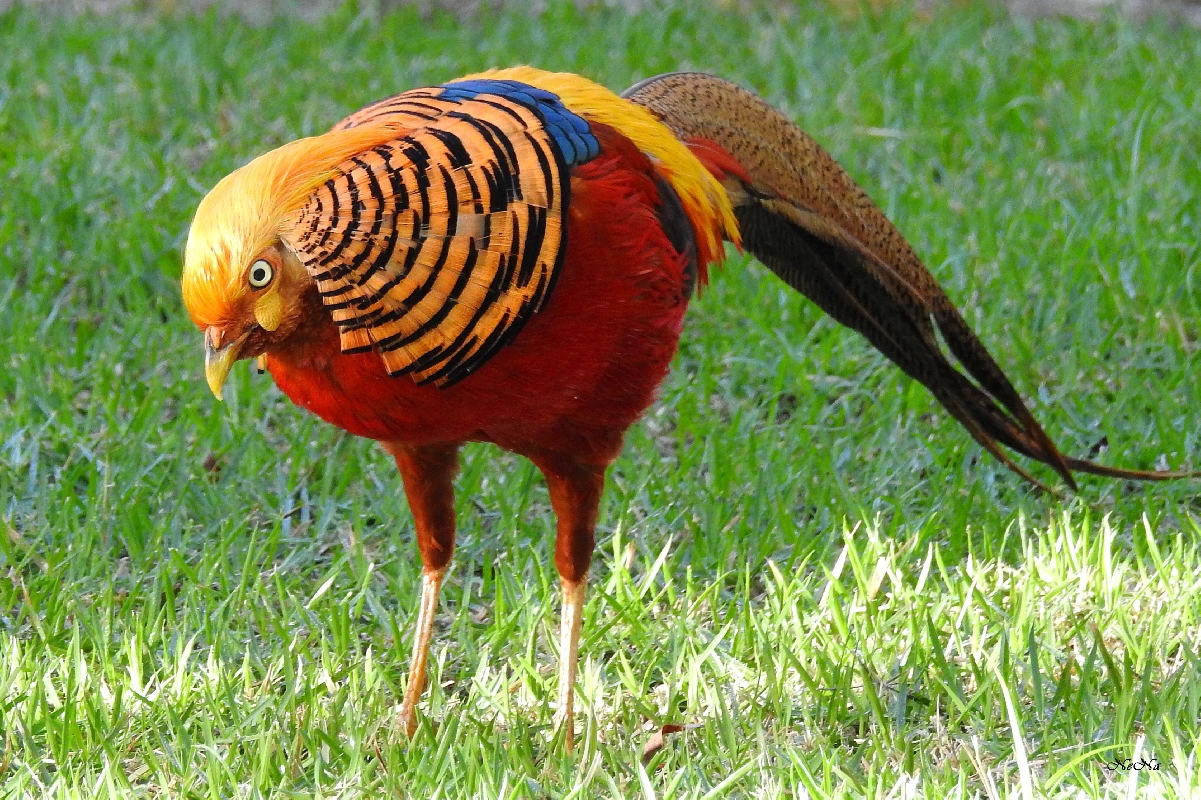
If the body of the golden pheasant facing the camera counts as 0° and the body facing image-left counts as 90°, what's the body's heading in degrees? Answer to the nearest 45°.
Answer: approximately 45°
